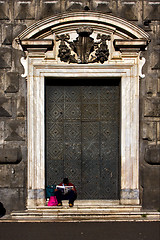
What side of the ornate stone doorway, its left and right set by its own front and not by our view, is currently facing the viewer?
front

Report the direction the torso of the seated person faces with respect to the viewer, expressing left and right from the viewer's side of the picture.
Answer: facing the viewer
